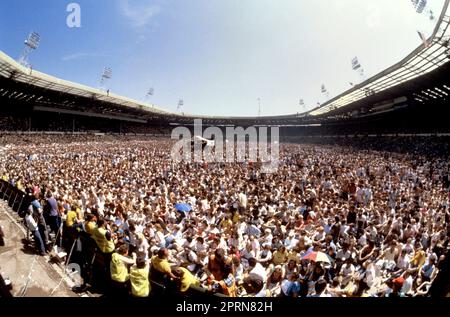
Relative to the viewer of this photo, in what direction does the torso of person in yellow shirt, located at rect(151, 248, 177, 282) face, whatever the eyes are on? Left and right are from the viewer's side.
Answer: facing away from the viewer and to the right of the viewer

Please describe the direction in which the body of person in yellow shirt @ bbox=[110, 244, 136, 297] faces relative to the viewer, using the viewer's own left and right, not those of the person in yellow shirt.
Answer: facing away from the viewer and to the right of the viewer

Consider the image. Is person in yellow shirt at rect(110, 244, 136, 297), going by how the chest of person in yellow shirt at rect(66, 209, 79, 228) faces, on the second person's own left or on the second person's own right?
on the second person's own right

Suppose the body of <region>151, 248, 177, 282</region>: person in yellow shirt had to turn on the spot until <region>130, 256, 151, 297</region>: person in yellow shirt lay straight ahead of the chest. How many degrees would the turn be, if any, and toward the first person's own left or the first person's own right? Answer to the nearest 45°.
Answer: approximately 180°

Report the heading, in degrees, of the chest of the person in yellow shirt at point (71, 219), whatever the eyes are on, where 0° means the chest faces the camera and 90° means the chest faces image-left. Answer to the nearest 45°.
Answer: approximately 225°

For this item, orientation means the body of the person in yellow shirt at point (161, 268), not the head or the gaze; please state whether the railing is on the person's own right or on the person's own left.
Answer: on the person's own left

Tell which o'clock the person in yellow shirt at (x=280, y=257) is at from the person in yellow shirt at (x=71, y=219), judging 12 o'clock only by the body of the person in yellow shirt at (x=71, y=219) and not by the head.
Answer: the person in yellow shirt at (x=280, y=257) is roughly at 3 o'clock from the person in yellow shirt at (x=71, y=219).

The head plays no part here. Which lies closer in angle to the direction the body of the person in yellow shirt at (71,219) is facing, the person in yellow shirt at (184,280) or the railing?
the railing
